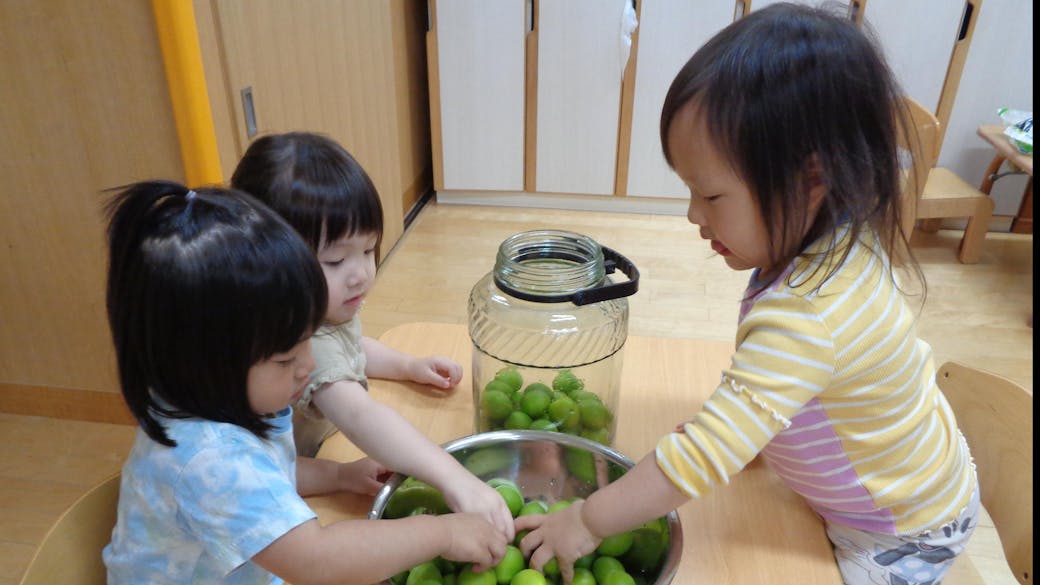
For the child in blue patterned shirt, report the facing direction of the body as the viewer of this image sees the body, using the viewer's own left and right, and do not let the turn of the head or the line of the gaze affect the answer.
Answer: facing to the right of the viewer

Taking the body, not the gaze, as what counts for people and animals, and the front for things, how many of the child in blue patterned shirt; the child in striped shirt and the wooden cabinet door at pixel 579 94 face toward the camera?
1

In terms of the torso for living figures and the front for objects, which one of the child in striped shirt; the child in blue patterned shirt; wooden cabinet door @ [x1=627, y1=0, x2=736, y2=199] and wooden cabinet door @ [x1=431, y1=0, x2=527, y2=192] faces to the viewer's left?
the child in striped shirt

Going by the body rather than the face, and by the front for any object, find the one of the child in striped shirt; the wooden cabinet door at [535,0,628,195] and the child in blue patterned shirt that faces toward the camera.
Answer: the wooden cabinet door

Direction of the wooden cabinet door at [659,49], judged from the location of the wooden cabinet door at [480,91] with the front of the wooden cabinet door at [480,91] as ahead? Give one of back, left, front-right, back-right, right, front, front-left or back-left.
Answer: left

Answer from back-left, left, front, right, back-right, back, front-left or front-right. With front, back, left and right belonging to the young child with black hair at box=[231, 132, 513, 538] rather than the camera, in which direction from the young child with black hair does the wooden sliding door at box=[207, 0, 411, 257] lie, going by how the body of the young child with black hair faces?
back-left

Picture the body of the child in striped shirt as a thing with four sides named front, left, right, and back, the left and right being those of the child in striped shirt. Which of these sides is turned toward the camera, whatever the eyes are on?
left

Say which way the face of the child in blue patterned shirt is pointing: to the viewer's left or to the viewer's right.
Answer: to the viewer's right

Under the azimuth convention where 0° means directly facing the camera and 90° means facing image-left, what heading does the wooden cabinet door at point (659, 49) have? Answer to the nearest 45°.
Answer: approximately 0°
